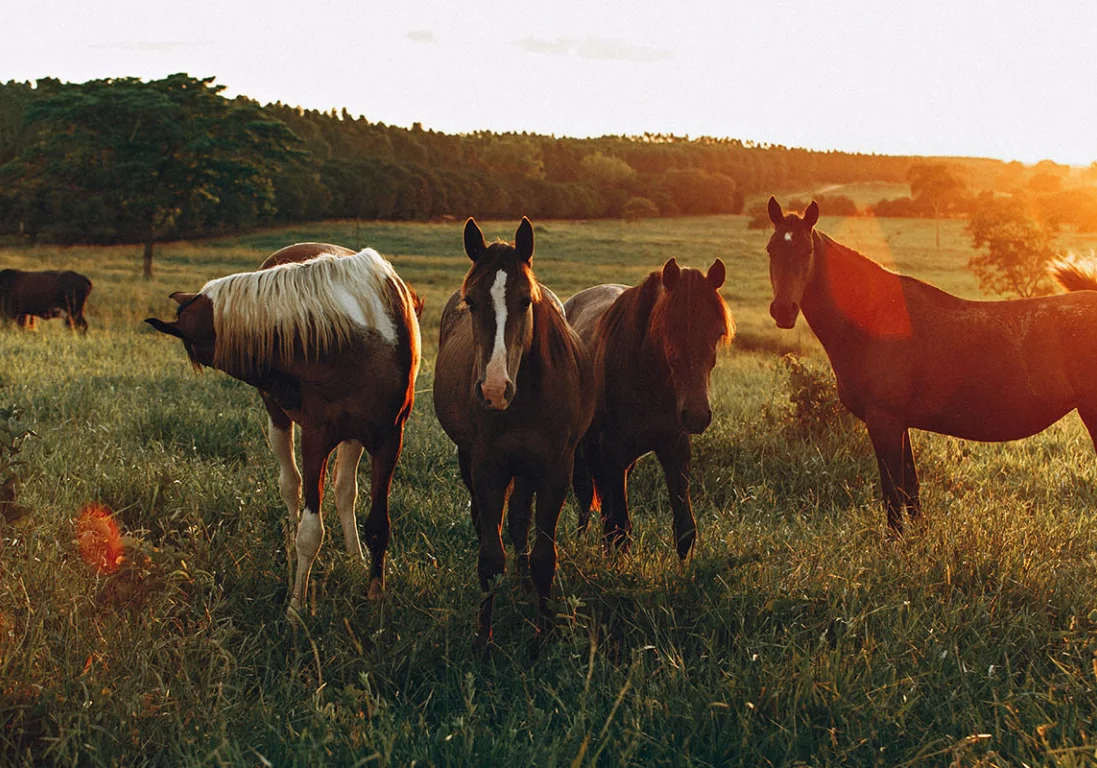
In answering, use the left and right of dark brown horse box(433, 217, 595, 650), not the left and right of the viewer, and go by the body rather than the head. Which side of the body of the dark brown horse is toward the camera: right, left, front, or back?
front

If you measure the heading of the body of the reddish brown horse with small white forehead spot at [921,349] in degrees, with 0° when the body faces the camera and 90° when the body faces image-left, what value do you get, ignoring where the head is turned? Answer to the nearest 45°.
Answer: approximately 90°

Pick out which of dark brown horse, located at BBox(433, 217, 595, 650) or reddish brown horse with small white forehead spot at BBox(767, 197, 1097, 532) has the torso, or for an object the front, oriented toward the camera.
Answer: the dark brown horse

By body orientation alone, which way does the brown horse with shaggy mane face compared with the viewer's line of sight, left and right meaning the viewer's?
facing the viewer and to the right of the viewer

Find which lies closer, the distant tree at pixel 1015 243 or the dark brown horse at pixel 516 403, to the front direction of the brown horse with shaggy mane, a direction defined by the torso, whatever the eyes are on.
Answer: the dark brown horse

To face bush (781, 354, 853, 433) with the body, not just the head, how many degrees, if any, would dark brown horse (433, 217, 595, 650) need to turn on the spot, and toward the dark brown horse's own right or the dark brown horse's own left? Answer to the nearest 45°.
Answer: approximately 135° to the dark brown horse's own left

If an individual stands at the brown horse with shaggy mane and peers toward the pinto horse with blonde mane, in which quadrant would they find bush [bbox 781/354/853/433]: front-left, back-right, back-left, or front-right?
back-right

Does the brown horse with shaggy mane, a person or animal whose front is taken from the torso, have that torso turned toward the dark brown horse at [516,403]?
no

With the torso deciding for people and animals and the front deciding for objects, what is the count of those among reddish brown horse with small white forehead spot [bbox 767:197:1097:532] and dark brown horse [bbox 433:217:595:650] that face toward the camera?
1
